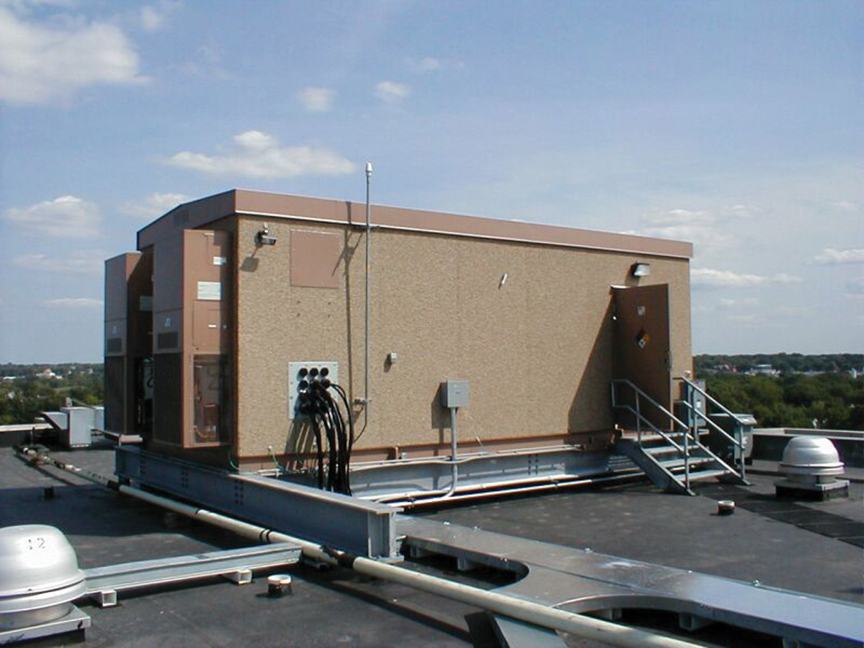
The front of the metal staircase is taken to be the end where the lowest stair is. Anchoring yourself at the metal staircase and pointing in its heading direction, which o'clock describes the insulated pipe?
The insulated pipe is roughly at 2 o'clock from the metal staircase.

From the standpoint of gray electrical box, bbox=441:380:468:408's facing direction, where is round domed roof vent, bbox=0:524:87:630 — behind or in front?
in front

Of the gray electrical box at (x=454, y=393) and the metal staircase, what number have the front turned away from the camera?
0

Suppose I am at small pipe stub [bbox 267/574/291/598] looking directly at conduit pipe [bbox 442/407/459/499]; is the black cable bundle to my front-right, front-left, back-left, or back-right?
front-left

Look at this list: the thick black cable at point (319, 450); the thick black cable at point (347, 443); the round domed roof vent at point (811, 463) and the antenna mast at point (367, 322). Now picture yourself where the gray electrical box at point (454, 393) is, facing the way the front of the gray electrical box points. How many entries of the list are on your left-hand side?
1

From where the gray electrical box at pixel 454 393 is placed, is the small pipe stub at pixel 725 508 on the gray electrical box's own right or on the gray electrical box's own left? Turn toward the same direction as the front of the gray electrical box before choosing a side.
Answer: on the gray electrical box's own left

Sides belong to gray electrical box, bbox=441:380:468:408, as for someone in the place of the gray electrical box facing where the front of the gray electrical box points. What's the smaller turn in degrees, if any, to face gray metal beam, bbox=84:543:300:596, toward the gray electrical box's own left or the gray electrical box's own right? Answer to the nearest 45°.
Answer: approximately 45° to the gray electrical box's own right

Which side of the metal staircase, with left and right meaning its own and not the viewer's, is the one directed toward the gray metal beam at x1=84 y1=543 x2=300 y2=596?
right

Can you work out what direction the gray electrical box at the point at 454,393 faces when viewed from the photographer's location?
facing the viewer

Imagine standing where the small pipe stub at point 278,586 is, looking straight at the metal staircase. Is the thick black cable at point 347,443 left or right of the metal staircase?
left

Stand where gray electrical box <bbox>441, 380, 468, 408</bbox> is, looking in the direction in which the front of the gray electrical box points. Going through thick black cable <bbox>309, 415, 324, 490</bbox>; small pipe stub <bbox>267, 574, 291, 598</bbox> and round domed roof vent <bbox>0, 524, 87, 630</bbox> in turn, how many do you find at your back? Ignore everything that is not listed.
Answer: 0

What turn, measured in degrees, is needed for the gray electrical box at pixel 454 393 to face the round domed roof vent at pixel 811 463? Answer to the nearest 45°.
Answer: approximately 90° to its left

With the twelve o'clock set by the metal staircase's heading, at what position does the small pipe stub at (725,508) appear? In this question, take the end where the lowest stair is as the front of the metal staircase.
The small pipe stub is roughly at 1 o'clock from the metal staircase.

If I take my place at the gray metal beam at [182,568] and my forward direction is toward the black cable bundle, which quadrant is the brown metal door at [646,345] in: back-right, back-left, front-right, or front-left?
front-right
